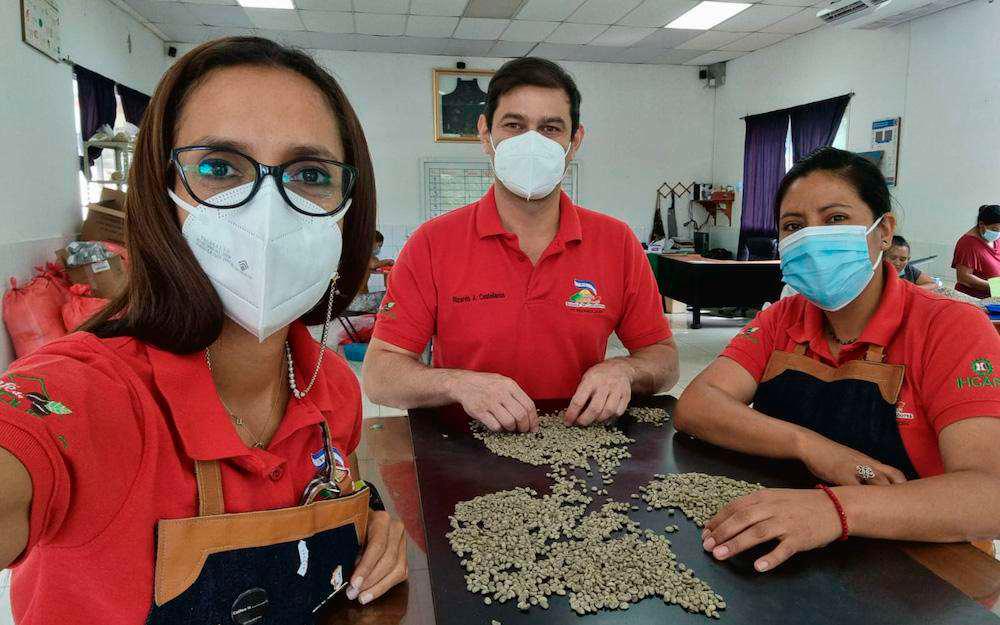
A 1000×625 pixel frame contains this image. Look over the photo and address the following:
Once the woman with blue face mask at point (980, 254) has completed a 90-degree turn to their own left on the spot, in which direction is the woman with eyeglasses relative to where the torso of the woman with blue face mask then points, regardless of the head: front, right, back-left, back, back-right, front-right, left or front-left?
back-right

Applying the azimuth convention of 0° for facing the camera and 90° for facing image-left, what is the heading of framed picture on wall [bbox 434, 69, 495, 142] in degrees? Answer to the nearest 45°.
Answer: approximately 0°

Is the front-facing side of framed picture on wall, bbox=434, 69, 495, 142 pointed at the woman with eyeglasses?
yes

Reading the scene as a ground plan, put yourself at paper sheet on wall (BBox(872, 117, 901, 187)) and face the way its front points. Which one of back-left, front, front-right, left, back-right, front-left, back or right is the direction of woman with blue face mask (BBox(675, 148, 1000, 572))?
front-left

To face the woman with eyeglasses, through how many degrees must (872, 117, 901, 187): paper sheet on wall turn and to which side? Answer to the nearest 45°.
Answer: approximately 45° to its left

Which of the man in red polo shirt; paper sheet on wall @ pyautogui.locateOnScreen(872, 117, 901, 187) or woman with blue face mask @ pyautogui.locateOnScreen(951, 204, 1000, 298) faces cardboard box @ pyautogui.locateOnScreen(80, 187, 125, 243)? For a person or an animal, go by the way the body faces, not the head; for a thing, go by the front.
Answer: the paper sheet on wall

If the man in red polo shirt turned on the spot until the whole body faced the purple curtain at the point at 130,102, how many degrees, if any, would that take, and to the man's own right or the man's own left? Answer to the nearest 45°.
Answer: approximately 135° to the man's own right

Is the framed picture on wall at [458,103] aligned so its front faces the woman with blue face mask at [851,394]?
yes
